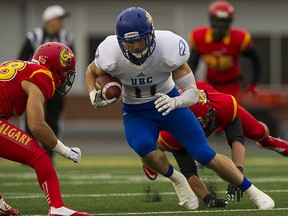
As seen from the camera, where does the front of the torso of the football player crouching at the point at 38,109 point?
to the viewer's right

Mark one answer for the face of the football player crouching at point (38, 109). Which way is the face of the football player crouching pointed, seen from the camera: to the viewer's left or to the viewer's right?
to the viewer's right

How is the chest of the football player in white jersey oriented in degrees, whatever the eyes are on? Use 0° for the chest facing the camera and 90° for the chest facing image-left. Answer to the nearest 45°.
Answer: approximately 0°
